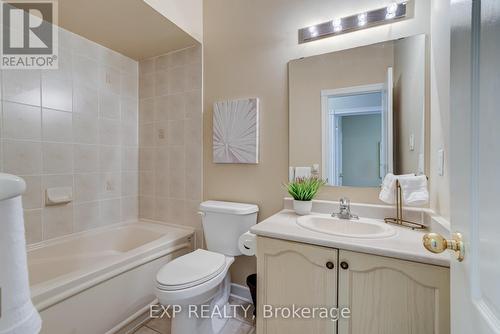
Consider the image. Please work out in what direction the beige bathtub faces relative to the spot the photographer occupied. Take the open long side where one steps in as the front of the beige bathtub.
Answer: facing the viewer and to the right of the viewer

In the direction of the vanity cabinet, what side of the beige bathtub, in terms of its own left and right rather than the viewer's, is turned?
front

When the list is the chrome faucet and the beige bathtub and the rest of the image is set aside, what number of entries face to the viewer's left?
0

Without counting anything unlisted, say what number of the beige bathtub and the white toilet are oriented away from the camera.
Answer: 0

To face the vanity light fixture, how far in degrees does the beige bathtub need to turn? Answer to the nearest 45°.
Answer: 0° — it already faces it

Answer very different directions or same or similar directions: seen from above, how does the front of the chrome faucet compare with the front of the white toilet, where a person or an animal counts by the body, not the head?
same or similar directions

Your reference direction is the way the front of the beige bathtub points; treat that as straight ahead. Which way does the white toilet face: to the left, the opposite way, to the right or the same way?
to the right

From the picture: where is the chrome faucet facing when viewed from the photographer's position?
facing the viewer

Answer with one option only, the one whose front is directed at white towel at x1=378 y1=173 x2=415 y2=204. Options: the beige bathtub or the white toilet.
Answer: the beige bathtub

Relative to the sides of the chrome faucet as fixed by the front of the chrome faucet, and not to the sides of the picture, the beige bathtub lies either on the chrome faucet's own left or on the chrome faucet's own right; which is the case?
on the chrome faucet's own right

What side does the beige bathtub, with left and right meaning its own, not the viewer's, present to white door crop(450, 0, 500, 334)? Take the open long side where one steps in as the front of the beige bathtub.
front
